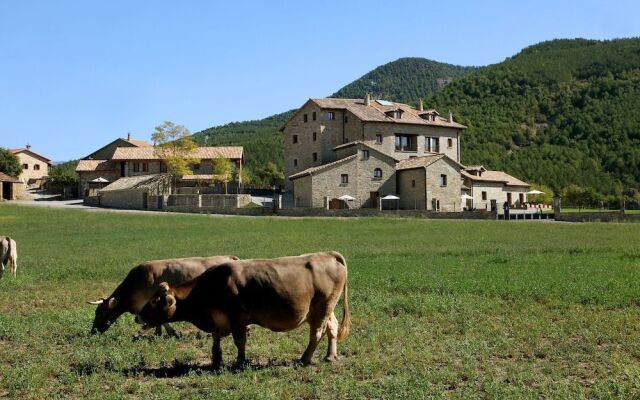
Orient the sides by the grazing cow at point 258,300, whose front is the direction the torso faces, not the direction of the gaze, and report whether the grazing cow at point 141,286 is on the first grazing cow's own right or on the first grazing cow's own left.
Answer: on the first grazing cow's own right

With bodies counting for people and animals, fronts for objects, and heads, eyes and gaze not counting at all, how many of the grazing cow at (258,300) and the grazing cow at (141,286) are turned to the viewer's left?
2

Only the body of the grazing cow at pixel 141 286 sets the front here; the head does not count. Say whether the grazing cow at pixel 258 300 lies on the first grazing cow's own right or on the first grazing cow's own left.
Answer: on the first grazing cow's own left

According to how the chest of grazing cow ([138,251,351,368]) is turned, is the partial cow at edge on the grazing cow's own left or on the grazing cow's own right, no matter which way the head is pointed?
on the grazing cow's own right

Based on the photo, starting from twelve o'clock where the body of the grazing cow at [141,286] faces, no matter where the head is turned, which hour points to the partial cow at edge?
The partial cow at edge is roughly at 2 o'clock from the grazing cow.

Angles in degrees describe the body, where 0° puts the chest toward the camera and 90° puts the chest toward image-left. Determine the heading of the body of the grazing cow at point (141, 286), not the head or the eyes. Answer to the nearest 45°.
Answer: approximately 90°

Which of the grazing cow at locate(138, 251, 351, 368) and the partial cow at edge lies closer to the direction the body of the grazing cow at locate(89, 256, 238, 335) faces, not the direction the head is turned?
the partial cow at edge

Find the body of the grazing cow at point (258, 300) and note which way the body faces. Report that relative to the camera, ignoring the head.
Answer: to the viewer's left
